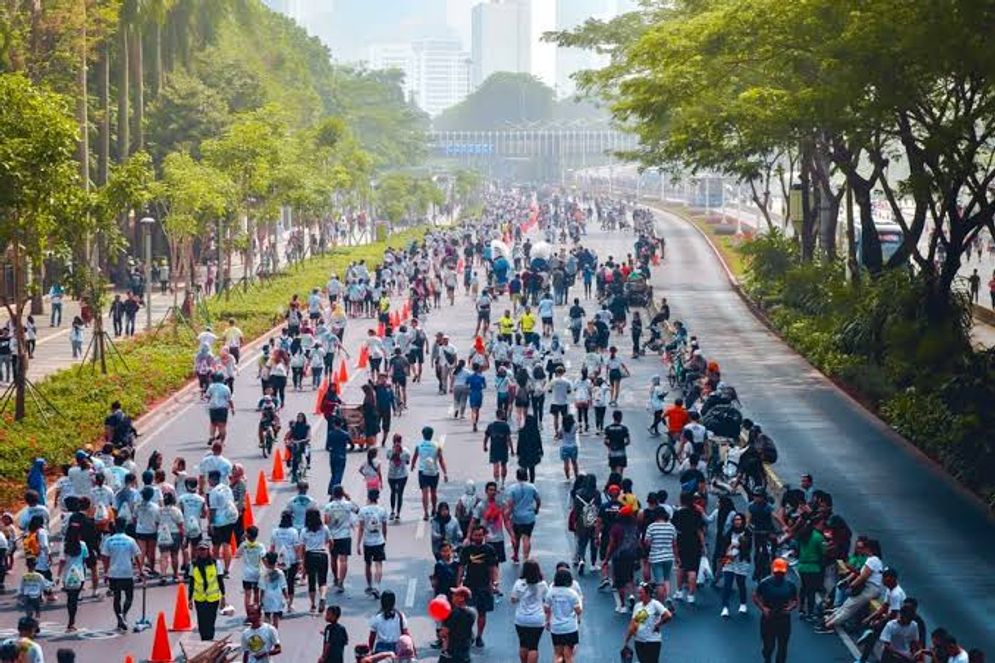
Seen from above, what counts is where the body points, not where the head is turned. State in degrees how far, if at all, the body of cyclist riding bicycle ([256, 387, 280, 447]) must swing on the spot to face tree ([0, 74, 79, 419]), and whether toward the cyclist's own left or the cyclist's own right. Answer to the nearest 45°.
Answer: approximately 135° to the cyclist's own right

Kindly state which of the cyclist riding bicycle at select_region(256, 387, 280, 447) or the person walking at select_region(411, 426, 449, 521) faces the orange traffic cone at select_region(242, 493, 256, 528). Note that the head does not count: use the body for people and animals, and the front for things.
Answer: the cyclist riding bicycle

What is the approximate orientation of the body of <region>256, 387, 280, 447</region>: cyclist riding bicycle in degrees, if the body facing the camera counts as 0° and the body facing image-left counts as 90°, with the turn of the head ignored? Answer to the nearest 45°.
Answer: approximately 0°

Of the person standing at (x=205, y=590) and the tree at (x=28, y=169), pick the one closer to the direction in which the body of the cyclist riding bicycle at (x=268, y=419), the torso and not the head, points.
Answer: the person standing

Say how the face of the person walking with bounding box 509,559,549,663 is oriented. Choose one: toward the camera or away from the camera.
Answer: away from the camera

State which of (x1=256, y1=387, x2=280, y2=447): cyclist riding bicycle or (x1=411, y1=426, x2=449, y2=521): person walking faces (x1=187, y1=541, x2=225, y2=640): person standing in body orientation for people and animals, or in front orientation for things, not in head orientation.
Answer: the cyclist riding bicycle

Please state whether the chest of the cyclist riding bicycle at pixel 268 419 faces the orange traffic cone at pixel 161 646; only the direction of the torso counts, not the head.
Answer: yes

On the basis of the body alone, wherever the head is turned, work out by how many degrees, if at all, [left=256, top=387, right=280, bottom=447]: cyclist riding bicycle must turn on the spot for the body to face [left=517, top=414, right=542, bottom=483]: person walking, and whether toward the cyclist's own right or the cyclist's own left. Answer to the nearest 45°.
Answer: approximately 45° to the cyclist's own left
